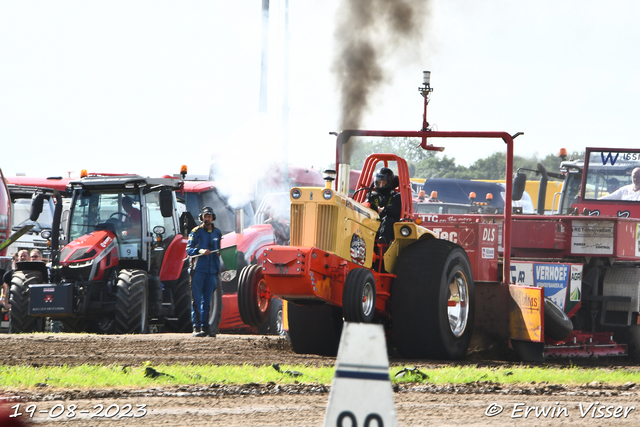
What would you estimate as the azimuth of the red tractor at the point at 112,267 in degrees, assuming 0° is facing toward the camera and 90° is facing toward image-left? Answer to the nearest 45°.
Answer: approximately 45°

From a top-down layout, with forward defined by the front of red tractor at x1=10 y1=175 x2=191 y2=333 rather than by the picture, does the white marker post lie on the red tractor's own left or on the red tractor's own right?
on the red tractor's own left

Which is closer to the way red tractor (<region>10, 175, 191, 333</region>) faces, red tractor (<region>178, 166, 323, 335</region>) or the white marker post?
the white marker post
